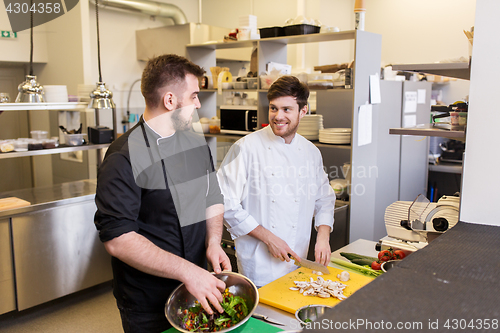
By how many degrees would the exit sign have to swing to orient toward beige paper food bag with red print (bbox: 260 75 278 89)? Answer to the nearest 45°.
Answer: approximately 45° to its left

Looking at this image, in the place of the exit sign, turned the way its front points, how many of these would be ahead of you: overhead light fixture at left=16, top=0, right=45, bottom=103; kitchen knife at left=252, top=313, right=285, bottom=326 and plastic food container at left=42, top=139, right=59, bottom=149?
3

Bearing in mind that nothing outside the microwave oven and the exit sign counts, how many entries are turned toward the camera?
2

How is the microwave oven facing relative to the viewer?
toward the camera

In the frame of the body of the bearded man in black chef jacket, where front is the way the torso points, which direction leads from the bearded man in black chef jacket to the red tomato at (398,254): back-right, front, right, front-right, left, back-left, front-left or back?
front-left

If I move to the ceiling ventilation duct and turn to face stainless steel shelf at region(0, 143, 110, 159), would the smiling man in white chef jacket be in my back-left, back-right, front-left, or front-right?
front-left

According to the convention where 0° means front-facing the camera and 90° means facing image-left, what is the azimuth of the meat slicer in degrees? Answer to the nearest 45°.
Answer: approximately 45°

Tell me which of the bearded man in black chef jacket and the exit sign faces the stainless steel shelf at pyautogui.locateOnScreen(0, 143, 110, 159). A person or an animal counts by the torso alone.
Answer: the exit sign

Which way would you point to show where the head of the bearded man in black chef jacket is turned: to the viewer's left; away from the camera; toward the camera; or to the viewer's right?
to the viewer's right

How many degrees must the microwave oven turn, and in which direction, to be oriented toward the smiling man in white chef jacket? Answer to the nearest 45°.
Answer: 0° — it already faces them

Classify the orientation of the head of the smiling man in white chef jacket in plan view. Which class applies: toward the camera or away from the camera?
toward the camera

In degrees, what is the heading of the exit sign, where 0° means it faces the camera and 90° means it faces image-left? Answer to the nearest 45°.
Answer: approximately 0°

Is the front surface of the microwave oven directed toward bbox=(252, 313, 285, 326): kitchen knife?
yes

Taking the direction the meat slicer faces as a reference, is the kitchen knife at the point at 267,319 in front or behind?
in front
